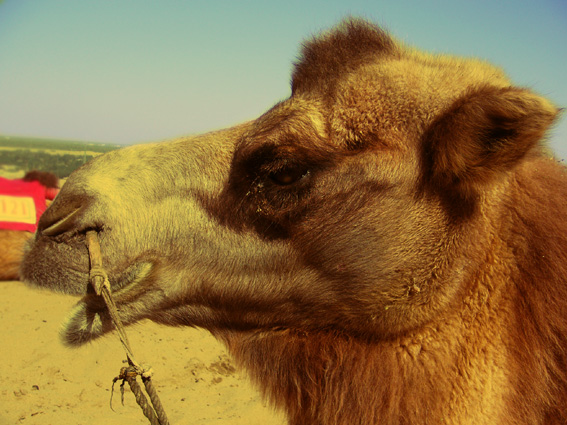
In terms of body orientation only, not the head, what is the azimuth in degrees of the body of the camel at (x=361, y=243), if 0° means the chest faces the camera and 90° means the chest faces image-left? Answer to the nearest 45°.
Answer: approximately 90°

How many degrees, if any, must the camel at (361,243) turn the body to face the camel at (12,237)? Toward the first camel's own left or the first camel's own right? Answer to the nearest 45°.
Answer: approximately 45° to the first camel's own right
